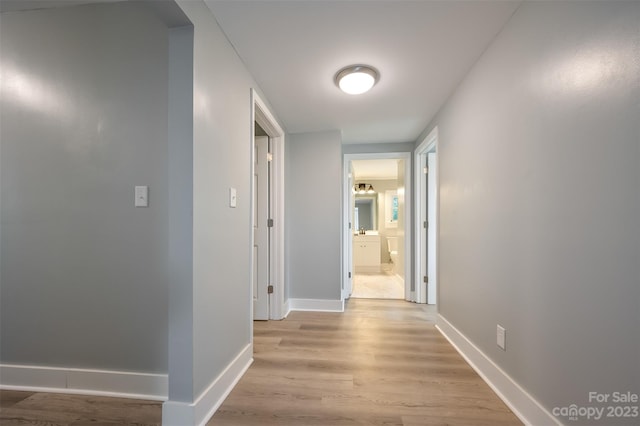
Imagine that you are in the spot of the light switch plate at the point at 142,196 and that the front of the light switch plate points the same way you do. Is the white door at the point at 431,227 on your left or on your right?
on your left

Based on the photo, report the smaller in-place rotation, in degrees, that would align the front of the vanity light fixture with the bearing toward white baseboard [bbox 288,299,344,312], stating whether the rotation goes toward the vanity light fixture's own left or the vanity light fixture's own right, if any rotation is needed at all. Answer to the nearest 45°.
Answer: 0° — it already faces it

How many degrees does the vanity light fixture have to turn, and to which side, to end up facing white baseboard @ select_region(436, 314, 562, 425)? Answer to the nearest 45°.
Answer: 0° — it already faces it
